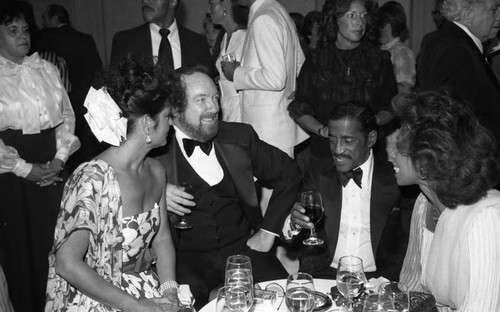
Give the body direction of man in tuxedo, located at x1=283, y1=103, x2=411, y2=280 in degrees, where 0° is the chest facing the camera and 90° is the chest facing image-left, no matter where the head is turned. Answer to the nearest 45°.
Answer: approximately 0°

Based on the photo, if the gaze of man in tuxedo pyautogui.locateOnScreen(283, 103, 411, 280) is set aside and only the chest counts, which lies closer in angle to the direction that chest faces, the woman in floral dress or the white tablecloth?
the white tablecloth

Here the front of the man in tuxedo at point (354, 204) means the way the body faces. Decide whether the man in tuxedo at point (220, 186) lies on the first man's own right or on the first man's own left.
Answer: on the first man's own right

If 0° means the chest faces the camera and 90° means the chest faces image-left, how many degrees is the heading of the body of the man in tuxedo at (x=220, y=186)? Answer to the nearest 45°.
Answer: approximately 0°

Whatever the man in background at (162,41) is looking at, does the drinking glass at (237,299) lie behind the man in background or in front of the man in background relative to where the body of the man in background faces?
in front
